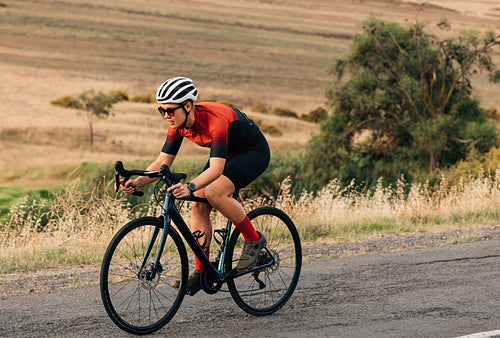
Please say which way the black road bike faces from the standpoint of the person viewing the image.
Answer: facing the viewer and to the left of the viewer

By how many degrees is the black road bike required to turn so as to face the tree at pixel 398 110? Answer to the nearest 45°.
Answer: approximately 135° to its right

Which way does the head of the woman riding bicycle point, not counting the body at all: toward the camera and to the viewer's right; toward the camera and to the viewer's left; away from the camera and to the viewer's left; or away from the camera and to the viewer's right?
toward the camera and to the viewer's left

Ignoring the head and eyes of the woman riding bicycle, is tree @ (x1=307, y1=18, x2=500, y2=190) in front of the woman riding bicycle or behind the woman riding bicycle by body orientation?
behind
